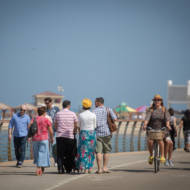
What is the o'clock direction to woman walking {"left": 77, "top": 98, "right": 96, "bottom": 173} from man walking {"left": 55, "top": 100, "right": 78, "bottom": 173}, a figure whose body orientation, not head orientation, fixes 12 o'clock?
The woman walking is roughly at 3 o'clock from the man walking.

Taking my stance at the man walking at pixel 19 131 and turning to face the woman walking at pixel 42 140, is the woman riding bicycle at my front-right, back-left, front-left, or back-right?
front-left

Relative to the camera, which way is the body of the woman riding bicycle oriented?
toward the camera

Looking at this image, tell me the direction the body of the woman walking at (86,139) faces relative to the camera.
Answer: away from the camera

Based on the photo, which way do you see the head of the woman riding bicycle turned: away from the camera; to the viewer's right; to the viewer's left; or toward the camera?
toward the camera

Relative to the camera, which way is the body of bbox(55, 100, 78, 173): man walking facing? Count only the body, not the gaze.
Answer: away from the camera

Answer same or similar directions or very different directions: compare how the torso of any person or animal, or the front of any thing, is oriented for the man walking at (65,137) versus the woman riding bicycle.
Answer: very different directions
